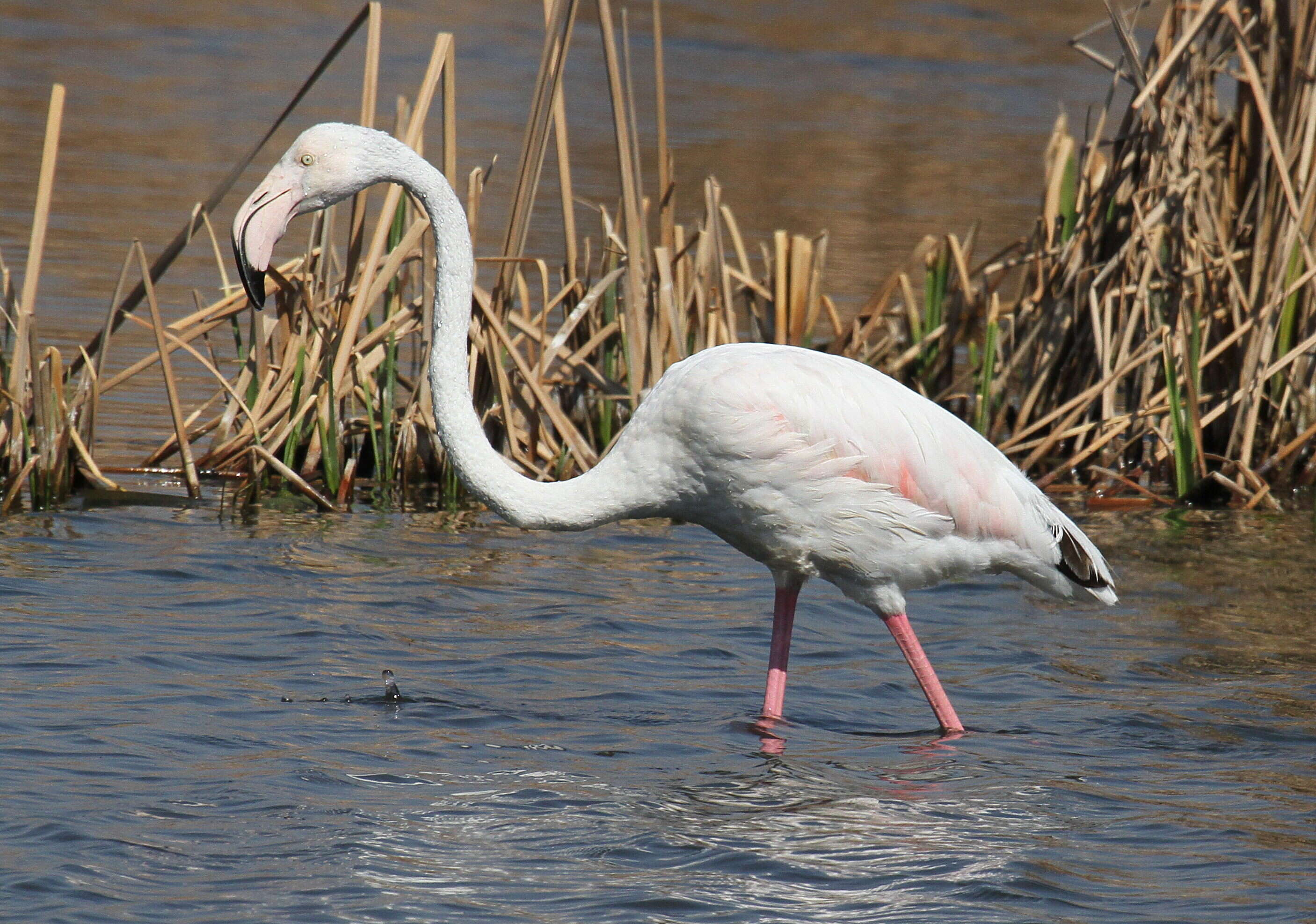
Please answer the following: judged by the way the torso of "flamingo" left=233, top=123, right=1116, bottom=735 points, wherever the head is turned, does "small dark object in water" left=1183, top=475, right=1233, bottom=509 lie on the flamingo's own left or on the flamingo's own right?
on the flamingo's own right

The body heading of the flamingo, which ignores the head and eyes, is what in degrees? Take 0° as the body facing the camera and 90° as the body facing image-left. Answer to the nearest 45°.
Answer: approximately 90°
